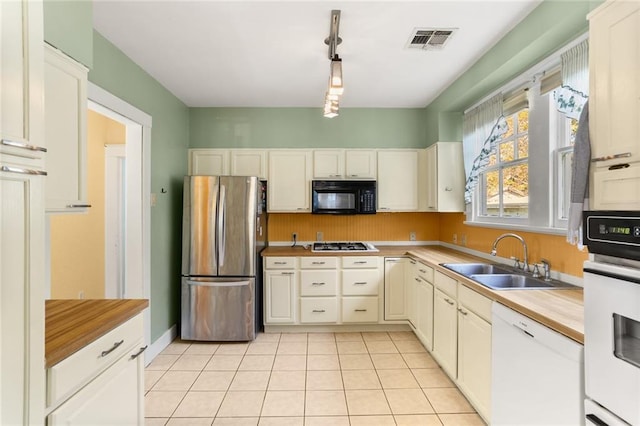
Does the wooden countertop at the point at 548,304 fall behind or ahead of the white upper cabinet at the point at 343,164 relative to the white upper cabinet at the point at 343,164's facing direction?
ahead

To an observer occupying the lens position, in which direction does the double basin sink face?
facing to the left of the viewer

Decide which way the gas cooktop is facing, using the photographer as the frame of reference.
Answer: facing the viewer

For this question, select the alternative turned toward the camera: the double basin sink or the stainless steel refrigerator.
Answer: the stainless steel refrigerator

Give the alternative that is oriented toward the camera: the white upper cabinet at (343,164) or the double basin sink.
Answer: the white upper cabinet

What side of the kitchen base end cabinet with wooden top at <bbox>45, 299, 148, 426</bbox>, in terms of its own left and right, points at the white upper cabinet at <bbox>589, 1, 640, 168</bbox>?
front

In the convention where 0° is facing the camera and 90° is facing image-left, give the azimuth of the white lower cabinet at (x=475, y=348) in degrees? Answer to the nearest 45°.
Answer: approximately 45°

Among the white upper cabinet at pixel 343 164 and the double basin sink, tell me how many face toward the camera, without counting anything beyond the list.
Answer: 1

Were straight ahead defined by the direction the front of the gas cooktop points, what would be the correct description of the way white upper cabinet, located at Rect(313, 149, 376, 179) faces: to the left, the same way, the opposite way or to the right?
the same way

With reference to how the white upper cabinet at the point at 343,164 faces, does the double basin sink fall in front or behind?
in front

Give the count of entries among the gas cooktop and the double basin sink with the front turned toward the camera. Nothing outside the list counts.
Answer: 1

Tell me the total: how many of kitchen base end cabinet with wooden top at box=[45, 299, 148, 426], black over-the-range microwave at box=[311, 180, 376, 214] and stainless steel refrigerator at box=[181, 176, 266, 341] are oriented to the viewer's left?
0

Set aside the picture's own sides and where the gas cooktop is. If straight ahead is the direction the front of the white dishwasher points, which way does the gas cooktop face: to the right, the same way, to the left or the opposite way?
to the left

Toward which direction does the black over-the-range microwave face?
toward the camera

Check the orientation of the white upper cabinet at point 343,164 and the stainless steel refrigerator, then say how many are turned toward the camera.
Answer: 2

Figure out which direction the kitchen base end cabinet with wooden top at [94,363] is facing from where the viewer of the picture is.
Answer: facing the viewer and to the right of the viewer
